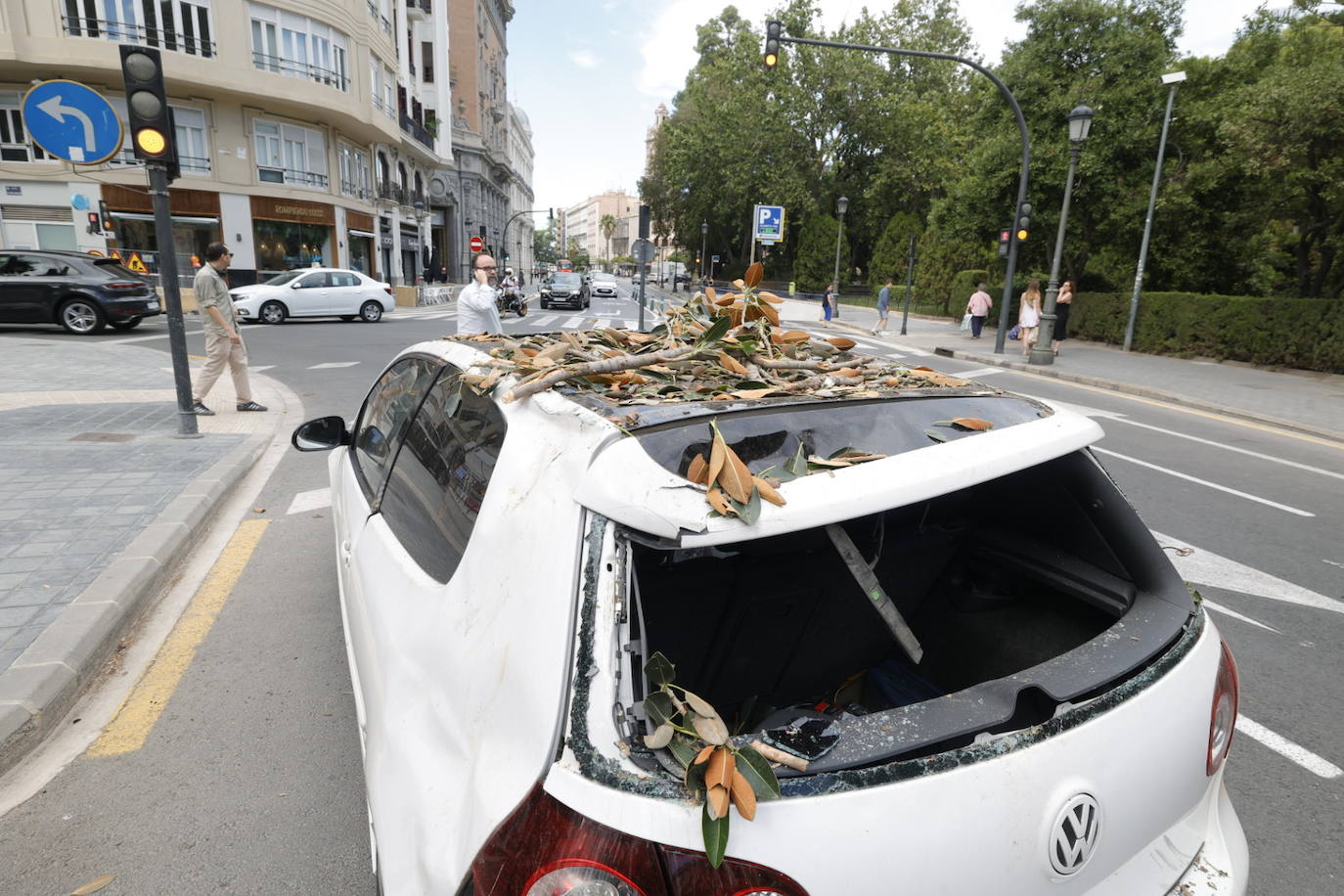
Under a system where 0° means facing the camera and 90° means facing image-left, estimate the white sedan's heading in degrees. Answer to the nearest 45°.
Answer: approximately 90°

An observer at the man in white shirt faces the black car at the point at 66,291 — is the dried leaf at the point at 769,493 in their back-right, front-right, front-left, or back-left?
back-left

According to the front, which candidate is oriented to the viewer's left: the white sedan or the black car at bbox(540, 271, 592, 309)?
the white sedan

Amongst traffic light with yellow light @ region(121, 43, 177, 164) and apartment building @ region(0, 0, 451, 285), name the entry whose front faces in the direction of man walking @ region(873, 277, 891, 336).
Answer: the apartment building

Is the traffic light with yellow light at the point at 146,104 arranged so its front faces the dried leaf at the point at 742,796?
yes

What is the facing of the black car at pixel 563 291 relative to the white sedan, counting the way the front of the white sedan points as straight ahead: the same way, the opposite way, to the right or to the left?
to the left

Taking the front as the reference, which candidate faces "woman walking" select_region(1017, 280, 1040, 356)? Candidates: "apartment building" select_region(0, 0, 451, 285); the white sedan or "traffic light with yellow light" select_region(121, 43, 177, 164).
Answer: the apartment building

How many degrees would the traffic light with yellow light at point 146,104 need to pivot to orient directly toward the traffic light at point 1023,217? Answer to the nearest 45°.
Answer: approximately 90° to its left

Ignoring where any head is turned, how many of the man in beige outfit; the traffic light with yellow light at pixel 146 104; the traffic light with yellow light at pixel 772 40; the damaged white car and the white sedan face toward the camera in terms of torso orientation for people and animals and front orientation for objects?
2
